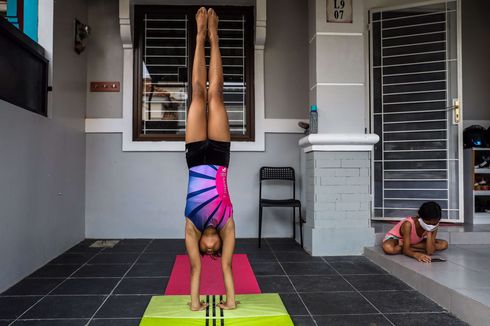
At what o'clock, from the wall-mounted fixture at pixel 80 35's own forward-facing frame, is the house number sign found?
The house number sign is roughly at 1 o'clock from the wall-mounted fixture.

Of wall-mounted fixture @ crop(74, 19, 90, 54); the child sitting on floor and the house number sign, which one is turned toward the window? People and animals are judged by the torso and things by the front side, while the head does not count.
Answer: the wall-mounted fixture

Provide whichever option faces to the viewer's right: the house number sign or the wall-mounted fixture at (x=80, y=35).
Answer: the wall-mounted fixture

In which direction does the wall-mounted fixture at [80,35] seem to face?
to the viewer's right

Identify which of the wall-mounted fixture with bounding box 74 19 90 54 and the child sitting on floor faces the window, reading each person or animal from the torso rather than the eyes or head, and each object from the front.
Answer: the wall-mounted fixture

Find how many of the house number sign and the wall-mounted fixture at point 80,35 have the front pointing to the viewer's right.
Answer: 1

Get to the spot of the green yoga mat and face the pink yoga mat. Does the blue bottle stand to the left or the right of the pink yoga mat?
right
